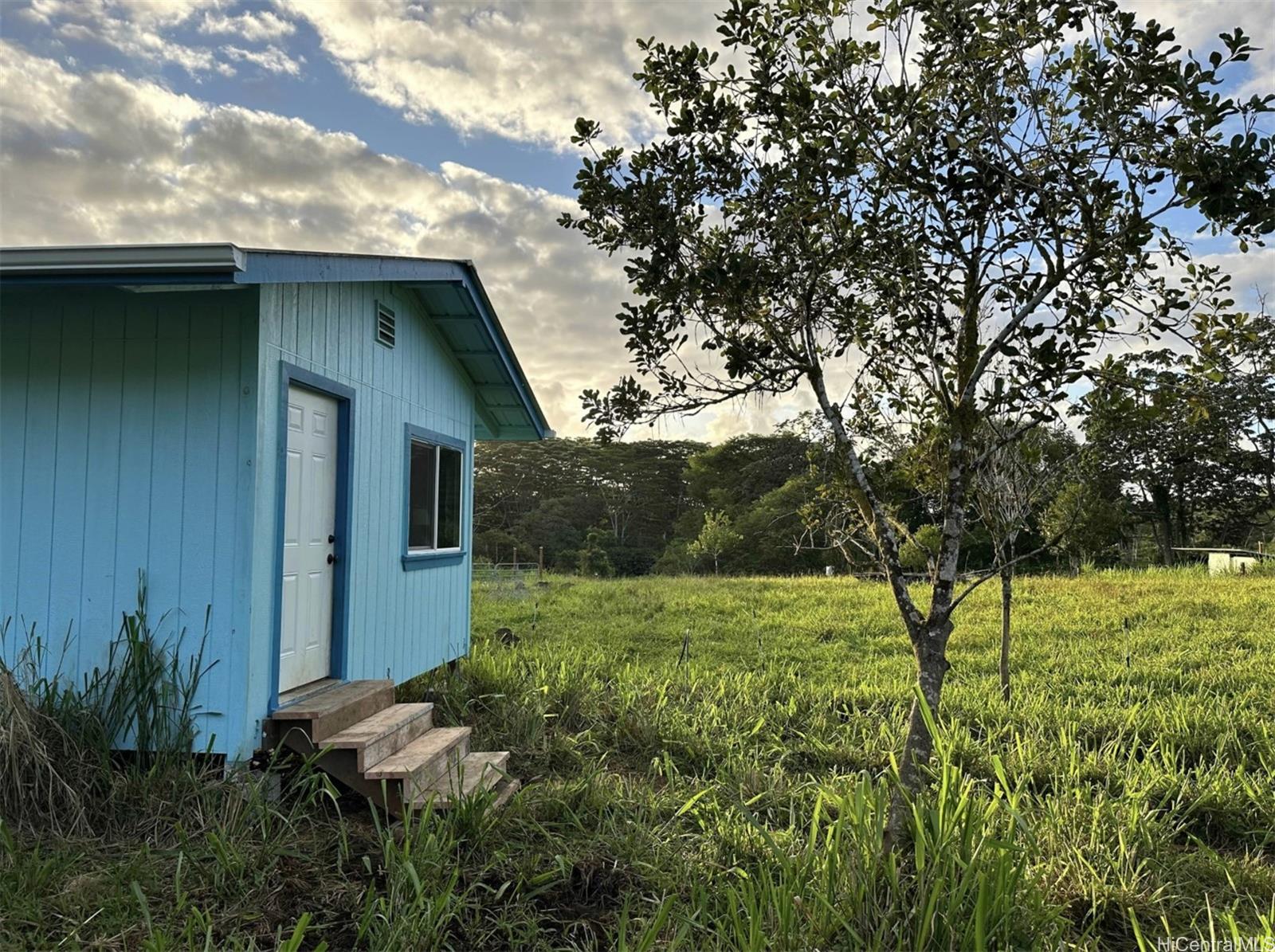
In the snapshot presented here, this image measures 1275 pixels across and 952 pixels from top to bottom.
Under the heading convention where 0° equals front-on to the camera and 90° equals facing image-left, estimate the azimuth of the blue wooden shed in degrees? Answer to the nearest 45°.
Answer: approximately 315°

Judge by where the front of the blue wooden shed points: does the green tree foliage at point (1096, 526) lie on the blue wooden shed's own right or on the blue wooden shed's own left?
on the blue wooden shed's own left

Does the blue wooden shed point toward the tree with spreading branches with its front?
yes

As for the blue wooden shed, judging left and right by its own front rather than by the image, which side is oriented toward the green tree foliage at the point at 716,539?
left

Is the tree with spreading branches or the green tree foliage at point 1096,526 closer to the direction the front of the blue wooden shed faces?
the tree with spreading branches
